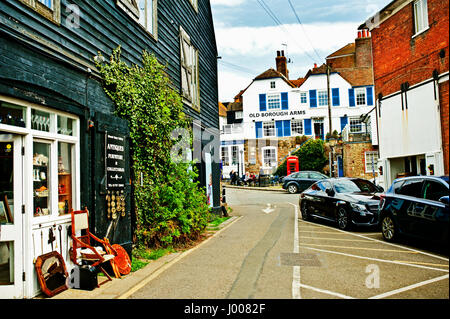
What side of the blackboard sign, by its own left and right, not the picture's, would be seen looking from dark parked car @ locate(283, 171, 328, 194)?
left

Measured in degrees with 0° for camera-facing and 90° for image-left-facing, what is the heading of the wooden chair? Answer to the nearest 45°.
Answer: approximately 315°

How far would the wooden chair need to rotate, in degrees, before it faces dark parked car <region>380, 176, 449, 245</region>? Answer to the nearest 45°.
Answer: approximately 45° to its left

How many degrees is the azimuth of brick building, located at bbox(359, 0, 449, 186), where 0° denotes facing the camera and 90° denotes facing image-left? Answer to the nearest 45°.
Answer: approximately 45°

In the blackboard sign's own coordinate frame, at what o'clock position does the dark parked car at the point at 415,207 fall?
The dark parked car is roughly at 11 o'clock from the blackboard sign.

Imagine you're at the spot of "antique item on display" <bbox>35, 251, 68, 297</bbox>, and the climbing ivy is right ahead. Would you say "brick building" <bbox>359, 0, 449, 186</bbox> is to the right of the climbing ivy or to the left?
right
